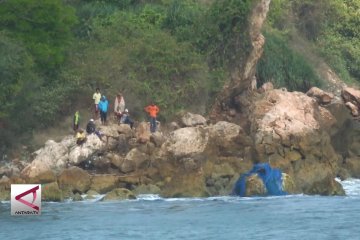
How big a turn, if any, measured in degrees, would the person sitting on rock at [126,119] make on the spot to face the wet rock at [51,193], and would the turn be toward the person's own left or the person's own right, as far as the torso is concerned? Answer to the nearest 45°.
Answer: approximately 90° to the person's own right

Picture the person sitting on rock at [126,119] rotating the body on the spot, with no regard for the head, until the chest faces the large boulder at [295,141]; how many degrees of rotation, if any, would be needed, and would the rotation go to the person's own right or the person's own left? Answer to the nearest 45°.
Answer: approximately 45° to the person's own left

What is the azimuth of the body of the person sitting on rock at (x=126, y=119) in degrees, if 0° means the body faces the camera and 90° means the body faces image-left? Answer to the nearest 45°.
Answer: approximately 315°

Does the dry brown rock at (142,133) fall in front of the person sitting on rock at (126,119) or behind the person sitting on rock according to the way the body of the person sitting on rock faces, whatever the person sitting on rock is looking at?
in front
